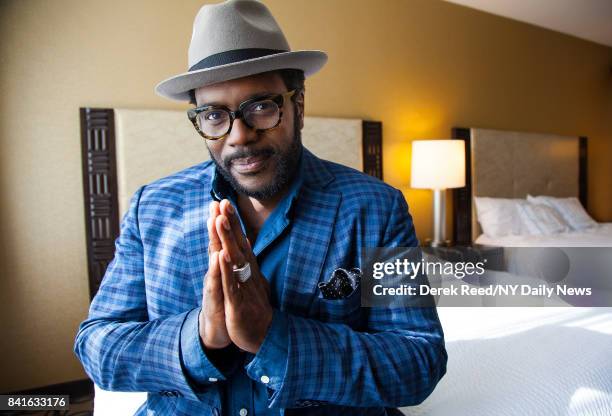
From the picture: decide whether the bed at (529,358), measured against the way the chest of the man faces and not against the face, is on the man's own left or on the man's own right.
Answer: on the man's own left

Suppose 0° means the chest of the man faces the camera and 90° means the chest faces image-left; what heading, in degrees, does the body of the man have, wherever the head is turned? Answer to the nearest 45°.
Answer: approximately 0°

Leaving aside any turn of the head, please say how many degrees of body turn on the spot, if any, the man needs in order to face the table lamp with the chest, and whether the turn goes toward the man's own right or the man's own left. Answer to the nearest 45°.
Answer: approximately 135° to the man's own left

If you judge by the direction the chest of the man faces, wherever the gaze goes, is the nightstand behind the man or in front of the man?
behind
